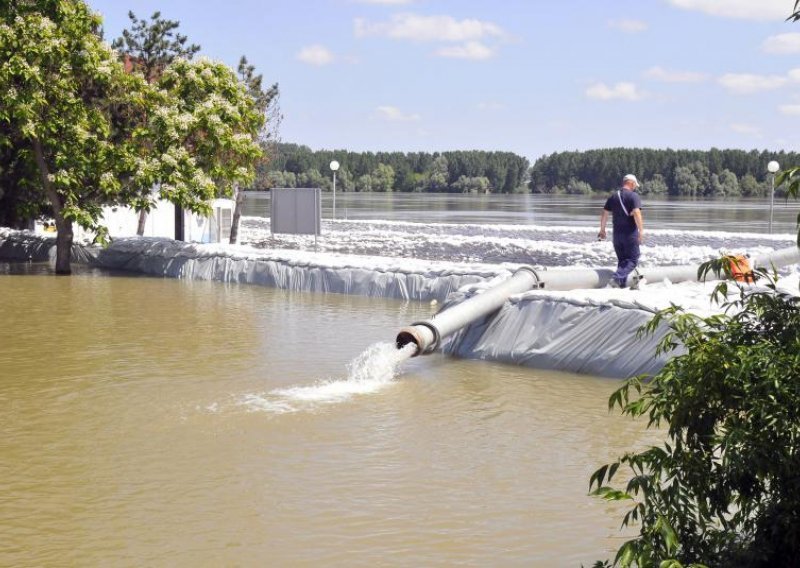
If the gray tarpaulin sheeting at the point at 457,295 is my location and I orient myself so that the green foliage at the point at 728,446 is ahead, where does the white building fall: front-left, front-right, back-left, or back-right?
back-right

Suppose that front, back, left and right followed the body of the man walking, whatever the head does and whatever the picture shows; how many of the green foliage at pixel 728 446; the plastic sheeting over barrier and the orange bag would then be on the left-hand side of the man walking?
1
